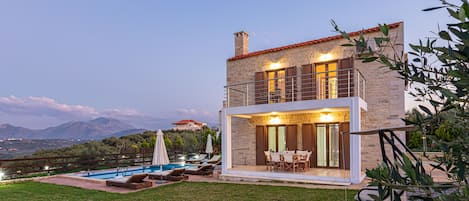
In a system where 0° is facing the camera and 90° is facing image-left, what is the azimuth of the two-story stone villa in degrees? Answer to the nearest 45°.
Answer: approximately 45°

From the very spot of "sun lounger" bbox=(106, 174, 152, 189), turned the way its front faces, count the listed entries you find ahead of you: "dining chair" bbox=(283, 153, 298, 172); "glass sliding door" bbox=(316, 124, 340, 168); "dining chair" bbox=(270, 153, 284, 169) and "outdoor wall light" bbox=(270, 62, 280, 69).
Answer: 0

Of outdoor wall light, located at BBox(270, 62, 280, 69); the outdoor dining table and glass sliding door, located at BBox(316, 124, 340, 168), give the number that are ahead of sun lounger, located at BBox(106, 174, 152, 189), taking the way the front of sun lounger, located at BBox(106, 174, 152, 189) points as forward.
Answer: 0

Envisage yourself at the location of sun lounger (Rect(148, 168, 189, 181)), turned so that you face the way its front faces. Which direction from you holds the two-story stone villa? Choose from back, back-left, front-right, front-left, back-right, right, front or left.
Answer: back

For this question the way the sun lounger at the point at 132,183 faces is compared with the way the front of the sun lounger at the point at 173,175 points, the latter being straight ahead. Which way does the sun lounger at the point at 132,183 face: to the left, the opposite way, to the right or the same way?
the same way

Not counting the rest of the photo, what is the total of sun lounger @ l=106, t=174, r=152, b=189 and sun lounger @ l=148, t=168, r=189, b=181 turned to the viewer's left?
2

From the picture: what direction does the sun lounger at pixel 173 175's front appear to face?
to the viewer's left

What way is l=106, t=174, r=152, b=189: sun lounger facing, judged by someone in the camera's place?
facing to the left of the viewer

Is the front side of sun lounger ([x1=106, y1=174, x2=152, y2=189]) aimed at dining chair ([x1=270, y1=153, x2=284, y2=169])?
no
